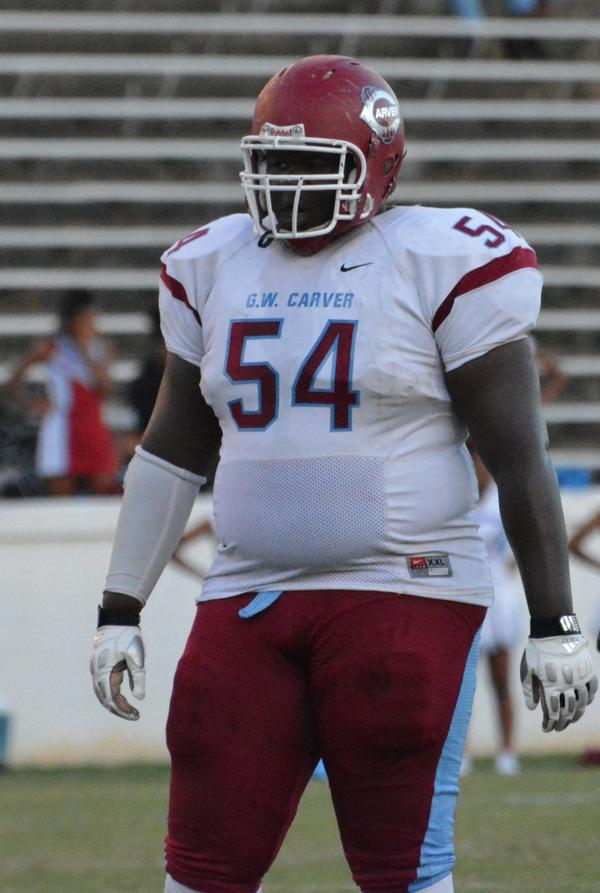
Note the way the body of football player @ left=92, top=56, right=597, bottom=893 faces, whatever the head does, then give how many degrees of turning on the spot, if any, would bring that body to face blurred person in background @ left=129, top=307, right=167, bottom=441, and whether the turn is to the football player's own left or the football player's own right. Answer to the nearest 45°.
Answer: approximately 135° to the football player's own right

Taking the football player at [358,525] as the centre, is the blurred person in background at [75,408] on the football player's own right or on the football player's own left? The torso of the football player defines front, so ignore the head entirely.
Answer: on the football player's own right

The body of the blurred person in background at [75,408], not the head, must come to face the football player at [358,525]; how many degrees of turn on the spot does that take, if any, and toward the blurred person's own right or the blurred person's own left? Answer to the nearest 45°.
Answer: approximately 45° to the blurred person's own right

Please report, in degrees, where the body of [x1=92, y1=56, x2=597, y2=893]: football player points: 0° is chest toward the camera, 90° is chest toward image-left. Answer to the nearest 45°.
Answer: approximately 45°

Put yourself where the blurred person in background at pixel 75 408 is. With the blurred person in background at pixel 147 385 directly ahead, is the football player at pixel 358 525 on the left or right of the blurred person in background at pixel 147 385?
right
